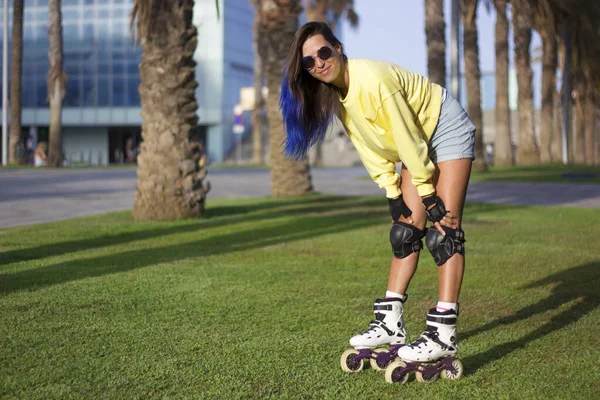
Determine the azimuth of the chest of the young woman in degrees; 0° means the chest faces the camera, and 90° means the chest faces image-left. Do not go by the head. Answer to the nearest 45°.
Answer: approximately 45°

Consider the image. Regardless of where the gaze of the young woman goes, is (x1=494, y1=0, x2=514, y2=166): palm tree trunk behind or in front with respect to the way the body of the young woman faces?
behind

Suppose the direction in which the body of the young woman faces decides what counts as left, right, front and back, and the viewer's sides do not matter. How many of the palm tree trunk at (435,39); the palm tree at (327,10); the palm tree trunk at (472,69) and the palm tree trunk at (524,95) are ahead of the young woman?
0

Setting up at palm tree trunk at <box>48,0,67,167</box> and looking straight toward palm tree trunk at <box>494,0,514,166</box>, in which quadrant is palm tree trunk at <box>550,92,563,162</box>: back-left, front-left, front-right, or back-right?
front-left

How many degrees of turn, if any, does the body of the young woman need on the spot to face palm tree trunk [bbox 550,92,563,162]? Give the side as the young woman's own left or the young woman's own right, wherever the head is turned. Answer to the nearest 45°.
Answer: approximately 135° to the young woman's own right

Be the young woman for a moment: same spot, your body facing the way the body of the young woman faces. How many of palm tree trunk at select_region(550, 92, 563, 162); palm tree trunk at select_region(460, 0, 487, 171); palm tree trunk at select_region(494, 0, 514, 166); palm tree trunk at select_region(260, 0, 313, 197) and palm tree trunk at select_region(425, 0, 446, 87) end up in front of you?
0

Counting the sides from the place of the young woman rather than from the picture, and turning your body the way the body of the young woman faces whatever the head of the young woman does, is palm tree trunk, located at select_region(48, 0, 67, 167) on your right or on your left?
on your right

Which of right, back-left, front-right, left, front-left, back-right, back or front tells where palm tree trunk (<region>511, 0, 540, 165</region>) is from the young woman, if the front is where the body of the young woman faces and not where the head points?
back-right

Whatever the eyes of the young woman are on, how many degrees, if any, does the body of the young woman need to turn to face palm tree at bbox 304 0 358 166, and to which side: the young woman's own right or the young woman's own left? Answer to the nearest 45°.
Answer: approximately 135° to the young woman's own right

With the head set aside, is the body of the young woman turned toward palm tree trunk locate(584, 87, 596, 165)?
no

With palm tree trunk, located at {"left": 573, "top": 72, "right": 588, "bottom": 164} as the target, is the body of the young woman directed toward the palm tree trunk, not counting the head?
no

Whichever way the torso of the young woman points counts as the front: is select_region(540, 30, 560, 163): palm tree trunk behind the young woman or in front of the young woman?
behind

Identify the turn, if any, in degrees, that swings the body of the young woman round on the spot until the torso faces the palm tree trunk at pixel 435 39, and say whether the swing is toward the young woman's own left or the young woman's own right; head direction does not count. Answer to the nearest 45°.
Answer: approximately 135° to the young woman's own right

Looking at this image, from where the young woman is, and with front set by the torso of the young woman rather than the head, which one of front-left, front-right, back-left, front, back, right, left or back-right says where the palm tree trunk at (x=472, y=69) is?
back-right

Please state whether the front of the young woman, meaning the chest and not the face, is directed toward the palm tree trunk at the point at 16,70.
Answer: no
